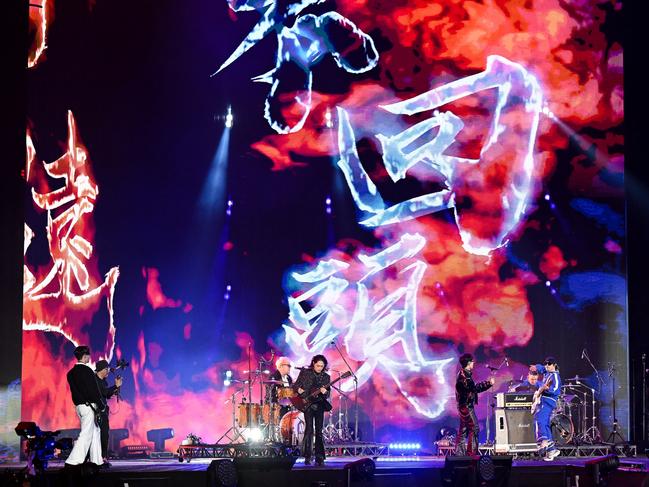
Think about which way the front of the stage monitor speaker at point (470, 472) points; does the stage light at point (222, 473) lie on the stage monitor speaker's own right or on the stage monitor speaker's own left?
on the stage monitor speaker's own left

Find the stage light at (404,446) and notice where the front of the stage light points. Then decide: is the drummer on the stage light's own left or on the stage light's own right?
on the stage light's own right

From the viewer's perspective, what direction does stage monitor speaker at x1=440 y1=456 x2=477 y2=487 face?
away from the camera

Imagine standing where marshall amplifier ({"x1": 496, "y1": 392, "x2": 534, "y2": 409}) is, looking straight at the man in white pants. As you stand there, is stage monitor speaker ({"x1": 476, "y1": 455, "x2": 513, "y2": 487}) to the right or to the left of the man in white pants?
left

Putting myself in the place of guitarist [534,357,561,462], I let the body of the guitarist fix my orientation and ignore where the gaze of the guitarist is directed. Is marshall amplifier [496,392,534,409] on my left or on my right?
on my right

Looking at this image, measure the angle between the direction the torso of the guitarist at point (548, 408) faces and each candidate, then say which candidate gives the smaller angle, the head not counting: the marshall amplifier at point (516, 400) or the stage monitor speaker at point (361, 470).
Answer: the stage monitor speaker

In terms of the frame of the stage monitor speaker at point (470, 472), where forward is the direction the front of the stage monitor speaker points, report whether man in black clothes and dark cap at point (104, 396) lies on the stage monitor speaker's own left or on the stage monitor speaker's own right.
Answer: on the stage monitor speaker's own left

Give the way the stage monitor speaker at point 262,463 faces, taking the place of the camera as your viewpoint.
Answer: facing away from the viewer

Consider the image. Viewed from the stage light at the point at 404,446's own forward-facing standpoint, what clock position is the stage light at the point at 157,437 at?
the stage light at the point at 157,437 is roughly at 3 o'clock from the stage light at the point at 404,446.
